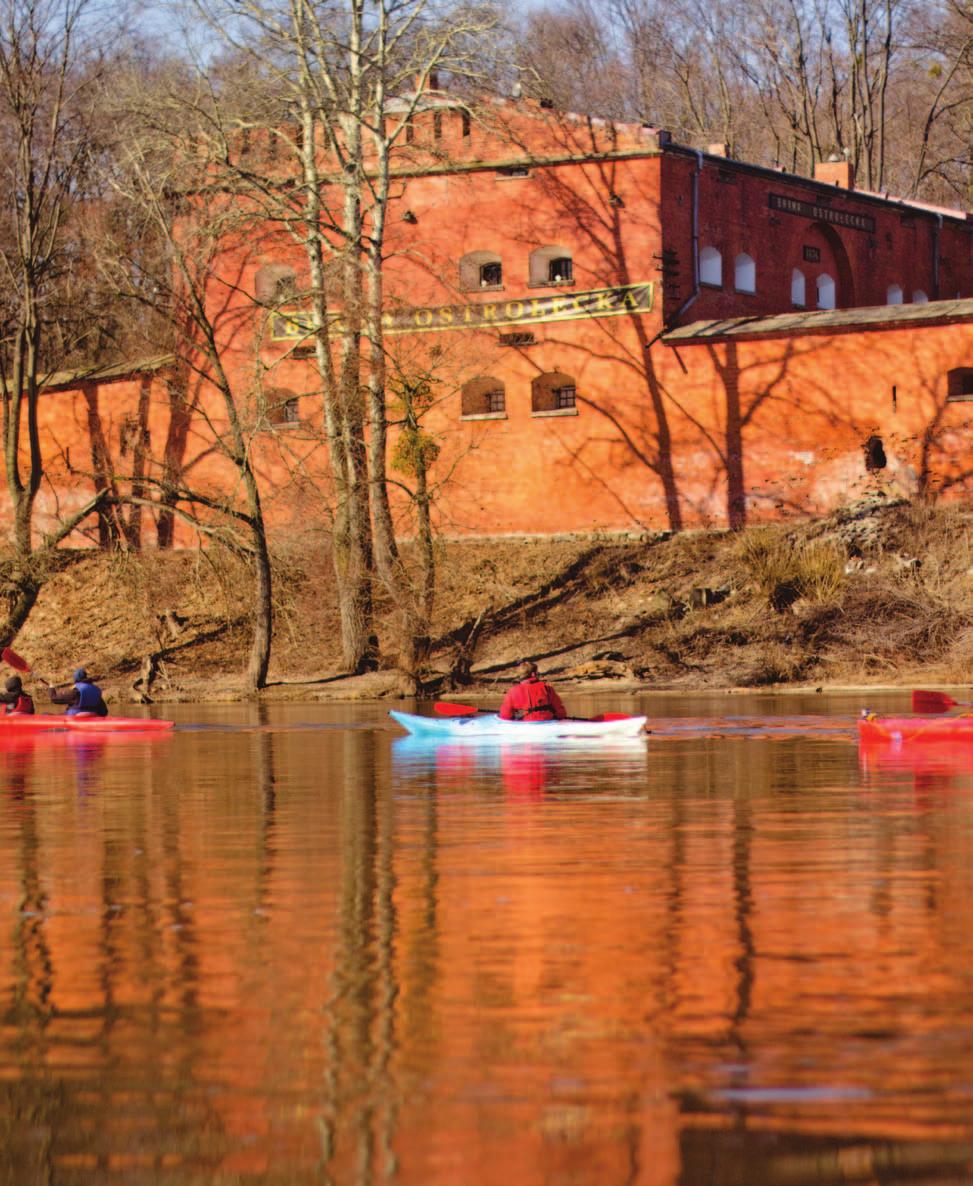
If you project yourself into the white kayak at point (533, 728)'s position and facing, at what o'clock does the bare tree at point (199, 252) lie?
The bare tree is roughly at 2 o'clock from the white kayak.

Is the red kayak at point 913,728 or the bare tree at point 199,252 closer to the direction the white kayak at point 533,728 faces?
the bare tree

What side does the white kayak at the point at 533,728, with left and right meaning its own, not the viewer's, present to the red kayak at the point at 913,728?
back

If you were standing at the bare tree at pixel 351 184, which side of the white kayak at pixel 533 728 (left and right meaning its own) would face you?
right

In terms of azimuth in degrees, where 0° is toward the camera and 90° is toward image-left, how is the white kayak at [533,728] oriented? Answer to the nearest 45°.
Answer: approximately 90°

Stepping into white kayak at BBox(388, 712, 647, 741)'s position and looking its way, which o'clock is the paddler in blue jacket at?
The paddler in blue jacket is roughly at 1 o'clock from the white kayak.

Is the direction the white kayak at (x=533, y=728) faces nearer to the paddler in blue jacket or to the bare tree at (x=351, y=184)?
the paddler in blue jacket

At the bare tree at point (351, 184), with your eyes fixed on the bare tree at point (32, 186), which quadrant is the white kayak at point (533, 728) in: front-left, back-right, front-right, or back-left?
back-left

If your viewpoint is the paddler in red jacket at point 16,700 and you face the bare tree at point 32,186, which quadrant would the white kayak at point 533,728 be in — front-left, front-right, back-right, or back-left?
back-right
